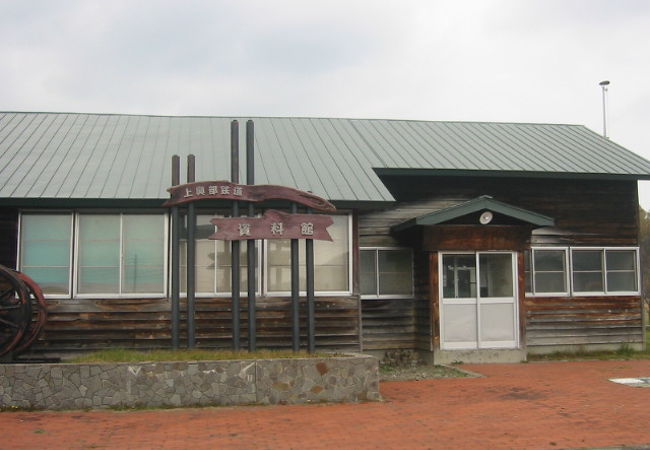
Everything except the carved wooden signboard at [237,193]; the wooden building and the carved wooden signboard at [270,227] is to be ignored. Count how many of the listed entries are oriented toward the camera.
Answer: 3

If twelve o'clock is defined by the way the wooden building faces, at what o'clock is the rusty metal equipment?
The rusty metal equipment is roughly at 2 o'clock from the wooden building.

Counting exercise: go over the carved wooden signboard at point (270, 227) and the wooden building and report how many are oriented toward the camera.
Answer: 2

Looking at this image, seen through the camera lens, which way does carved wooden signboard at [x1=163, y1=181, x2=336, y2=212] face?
facing the viewer

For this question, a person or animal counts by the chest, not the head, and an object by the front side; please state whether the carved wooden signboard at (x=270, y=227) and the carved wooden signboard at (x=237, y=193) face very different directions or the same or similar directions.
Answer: same or similar directions

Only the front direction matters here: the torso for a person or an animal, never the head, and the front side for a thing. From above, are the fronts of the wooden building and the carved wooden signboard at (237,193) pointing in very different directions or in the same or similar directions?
same or similar directions

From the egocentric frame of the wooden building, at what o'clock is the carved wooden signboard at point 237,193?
The carved wooden signboard is roughly at 1 o'clock from the wooden building.

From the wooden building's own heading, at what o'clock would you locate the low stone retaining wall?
The low stone retaining wall is roughly at 1 o'clock from the wooden building.

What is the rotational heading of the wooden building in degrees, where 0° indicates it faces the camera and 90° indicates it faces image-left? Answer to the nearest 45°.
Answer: approximately 0°

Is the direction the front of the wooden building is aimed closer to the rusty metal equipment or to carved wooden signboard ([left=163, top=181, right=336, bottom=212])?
the carved wooden signboard

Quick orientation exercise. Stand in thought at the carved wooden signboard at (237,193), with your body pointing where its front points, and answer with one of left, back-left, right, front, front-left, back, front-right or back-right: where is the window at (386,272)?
back-left

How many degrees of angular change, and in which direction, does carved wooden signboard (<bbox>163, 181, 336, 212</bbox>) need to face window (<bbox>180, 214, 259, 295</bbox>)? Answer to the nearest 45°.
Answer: approximately 180°

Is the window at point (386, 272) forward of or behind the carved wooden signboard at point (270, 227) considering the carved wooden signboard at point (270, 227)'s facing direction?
behind

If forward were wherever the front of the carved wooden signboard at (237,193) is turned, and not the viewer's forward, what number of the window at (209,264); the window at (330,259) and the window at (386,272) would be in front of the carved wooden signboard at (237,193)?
0

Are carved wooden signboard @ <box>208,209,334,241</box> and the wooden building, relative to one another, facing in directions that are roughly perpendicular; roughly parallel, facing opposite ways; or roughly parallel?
roughly parallel
